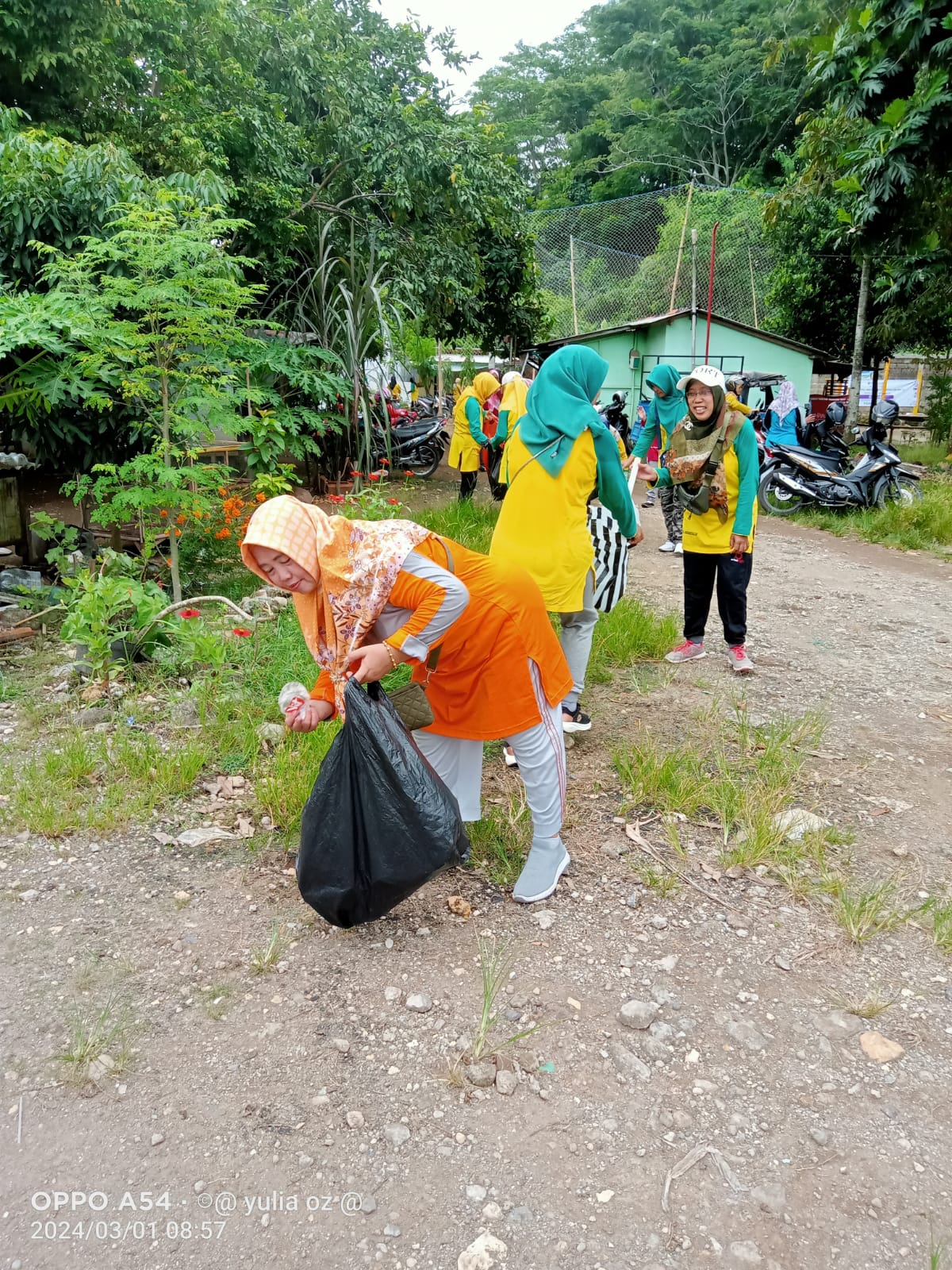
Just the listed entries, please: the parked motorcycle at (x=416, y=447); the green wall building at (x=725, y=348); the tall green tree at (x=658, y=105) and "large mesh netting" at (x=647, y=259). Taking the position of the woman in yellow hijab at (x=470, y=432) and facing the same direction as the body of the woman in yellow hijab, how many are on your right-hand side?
0

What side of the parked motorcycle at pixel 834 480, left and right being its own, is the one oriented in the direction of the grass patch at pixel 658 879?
right

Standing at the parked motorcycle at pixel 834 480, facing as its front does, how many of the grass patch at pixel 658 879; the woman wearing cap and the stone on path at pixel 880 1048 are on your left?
0

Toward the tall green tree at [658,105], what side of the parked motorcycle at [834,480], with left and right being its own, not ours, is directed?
left

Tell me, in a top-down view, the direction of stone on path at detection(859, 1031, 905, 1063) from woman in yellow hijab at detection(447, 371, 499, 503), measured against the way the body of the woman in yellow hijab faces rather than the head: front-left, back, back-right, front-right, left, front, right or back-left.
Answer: right

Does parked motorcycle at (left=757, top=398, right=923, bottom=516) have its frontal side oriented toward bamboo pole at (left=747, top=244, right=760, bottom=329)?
no

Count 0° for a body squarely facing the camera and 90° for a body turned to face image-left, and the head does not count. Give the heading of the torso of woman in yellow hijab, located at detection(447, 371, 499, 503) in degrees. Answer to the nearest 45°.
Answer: approximately 270°

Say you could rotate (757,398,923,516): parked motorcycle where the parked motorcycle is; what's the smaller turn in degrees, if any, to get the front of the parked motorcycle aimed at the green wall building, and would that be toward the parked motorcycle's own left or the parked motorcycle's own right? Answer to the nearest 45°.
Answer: approximately 90° to the parked motorcycle's own left

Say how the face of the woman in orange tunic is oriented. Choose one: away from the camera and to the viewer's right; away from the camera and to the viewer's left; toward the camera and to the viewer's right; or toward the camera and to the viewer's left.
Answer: toward the camera and to the viewer's left

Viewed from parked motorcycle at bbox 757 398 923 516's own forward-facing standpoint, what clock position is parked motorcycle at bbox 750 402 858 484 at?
parked motorcycle at bbox 750 402 858 484 is roughly at 9 o'clock from parked motorcycle at bbox 757 398 923 516.

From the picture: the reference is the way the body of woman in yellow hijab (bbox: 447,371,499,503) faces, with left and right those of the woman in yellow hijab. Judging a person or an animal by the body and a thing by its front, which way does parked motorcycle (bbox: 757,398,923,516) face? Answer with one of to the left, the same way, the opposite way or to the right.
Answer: the same way

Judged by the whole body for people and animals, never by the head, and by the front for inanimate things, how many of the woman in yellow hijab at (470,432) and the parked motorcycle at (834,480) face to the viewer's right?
2

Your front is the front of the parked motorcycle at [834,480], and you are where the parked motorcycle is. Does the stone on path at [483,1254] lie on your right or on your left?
on your right

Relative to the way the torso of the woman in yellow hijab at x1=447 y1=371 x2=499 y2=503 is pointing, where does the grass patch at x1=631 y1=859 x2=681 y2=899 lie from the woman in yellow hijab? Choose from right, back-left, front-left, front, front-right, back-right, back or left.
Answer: right

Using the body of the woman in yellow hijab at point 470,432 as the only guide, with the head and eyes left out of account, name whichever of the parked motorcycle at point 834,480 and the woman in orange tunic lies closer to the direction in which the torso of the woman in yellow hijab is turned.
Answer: the parked motorcycle

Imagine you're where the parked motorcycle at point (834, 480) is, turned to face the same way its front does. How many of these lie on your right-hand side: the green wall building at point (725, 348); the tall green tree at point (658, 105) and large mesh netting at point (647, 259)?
0

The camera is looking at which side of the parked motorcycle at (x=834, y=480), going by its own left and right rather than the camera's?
right
